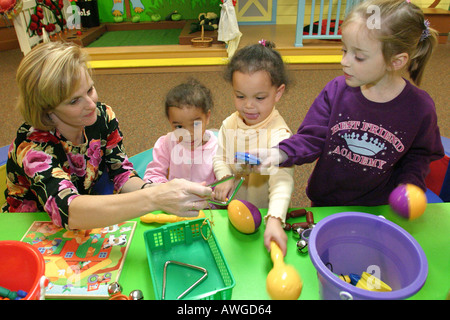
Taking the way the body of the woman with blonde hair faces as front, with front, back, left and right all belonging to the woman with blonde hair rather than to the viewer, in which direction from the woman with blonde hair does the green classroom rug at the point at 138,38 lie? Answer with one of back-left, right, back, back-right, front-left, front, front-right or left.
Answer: back-left

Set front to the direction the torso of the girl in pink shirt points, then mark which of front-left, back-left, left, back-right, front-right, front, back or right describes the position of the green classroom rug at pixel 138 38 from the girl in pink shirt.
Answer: back

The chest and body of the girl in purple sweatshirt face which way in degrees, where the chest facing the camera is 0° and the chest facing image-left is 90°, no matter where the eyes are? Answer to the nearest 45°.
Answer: approximately 45°

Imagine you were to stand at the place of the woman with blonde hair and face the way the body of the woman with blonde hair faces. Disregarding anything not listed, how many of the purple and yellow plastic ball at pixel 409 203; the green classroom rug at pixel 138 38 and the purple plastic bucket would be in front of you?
2

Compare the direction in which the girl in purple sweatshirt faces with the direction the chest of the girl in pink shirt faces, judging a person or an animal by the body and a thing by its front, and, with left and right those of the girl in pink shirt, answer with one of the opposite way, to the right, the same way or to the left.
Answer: to the right

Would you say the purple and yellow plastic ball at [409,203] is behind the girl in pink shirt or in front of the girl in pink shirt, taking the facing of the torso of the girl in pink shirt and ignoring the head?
in front

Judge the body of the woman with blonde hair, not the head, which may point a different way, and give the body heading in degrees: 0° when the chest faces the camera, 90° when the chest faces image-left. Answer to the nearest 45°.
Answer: approximately 315°

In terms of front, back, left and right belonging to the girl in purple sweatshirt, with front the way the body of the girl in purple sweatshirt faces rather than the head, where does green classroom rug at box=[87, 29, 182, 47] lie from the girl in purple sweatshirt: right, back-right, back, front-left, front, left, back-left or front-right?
right

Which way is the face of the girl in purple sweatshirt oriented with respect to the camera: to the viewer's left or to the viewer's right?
to the viewer's left

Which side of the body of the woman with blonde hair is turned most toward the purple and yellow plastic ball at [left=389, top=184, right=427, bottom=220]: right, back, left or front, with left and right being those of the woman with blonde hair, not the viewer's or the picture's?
front

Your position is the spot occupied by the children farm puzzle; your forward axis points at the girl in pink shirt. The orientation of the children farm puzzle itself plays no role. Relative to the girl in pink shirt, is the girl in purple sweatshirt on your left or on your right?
right

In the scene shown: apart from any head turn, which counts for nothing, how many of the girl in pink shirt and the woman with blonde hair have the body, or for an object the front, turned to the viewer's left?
0

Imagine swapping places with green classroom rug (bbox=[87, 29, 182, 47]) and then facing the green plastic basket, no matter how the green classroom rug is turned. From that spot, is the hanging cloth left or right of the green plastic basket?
left
